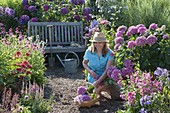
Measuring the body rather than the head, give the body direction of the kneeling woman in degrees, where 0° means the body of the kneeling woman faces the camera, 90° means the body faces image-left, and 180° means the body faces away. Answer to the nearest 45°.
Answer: approximately 0°

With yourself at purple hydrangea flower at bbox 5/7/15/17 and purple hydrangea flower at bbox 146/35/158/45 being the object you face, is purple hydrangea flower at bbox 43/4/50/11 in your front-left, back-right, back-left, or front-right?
front-left

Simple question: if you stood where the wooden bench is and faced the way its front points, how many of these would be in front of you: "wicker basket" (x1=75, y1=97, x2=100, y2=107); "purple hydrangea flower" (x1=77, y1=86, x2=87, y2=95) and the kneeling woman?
3

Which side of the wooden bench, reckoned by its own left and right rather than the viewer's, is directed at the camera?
front

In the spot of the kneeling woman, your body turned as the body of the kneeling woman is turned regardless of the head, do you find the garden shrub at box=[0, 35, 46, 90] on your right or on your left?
on your right

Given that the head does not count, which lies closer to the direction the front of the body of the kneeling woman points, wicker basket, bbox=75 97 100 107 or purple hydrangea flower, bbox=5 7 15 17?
the wicker basket

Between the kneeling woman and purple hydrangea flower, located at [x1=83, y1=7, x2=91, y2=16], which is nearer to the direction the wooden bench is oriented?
the kneeling woman

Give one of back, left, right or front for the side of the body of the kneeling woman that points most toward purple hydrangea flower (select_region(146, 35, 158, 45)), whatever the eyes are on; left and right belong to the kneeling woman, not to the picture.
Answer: left

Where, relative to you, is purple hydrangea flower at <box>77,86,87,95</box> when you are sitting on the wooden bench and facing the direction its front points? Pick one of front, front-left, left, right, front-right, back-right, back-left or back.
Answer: front

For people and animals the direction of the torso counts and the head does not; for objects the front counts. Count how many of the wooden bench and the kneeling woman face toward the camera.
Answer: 2

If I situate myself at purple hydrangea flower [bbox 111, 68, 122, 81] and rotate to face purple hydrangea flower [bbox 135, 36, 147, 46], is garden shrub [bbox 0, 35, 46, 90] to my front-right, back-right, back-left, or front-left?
back-left
